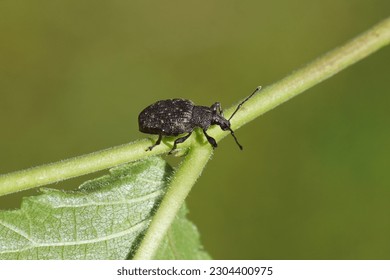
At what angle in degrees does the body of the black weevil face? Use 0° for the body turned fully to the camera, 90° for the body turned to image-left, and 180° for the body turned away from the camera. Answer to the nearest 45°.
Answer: approximately 270°
